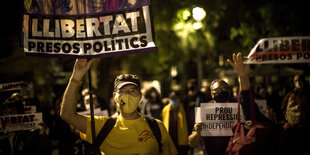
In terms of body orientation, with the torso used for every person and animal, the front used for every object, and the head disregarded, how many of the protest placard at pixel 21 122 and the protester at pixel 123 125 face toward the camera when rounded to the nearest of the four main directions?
2

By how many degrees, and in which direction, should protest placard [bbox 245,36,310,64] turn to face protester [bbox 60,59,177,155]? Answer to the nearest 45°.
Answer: approximately 45° to its right

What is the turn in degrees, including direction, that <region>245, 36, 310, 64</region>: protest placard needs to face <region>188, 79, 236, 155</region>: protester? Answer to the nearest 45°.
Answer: approximately 45° to its right

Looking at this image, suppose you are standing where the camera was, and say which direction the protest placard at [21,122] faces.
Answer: facing the viewer

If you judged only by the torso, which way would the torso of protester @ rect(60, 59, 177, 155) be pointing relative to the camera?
toward the camera

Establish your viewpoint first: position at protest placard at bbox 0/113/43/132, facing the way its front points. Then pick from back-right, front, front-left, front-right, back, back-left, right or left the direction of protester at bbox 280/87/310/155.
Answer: front-left

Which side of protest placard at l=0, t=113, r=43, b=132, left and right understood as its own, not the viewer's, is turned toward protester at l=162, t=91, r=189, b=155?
left

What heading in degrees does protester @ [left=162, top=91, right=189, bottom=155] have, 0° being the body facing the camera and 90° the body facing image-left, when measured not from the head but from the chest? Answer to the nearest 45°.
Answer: approximately 0°

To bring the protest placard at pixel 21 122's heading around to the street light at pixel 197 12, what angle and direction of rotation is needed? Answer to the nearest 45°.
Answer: approximately 90° to its left
